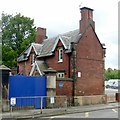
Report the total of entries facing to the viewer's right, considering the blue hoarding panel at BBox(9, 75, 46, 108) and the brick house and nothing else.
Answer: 0

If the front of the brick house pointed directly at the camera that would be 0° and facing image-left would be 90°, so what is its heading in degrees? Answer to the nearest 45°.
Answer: approximately 45°

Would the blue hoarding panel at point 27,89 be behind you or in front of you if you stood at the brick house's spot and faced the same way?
in front

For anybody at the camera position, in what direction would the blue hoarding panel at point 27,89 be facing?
facing the viewer

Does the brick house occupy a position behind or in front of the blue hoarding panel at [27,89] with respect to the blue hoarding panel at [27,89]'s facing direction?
behind
